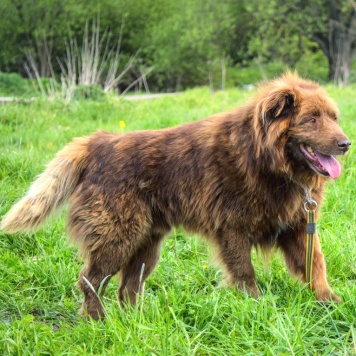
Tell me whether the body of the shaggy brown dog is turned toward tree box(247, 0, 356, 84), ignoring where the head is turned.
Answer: no

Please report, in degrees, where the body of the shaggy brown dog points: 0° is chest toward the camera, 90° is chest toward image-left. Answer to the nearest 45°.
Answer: approximately 270°
